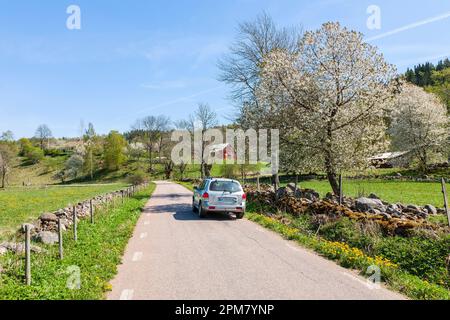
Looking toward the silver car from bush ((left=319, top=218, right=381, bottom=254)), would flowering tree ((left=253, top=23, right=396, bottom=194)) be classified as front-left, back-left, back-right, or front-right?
front-right

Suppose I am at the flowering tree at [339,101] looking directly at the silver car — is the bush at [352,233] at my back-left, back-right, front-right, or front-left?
front-left

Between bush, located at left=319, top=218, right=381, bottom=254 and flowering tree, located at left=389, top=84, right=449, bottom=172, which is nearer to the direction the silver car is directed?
the flowering tree

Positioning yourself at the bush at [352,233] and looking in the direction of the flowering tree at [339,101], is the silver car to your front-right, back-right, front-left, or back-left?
front-left

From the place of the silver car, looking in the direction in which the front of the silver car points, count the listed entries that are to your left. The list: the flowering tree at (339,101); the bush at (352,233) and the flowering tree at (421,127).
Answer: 0

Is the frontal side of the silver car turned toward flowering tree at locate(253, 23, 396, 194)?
no

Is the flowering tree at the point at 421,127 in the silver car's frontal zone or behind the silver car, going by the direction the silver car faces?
frontal zone

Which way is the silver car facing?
away from the camera

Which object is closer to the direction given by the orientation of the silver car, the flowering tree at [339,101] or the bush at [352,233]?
the flowering tree

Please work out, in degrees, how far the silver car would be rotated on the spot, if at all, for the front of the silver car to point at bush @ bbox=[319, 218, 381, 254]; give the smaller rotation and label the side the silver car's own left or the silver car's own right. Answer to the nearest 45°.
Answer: approximately 135° to the silver car's own right
